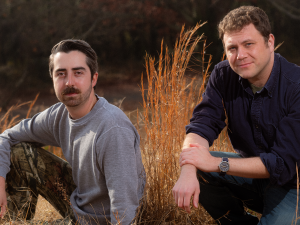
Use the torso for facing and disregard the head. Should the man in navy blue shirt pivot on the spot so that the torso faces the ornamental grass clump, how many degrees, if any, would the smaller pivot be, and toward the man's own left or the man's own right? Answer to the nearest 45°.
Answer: approximately 90° to the man's own right

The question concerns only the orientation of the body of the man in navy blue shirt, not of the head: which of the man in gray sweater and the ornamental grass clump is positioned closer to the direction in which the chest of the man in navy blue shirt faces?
the man in gray sweater

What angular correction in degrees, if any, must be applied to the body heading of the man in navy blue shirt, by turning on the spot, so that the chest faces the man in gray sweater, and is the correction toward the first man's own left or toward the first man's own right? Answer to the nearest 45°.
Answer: approximately 45° to the first man's own right

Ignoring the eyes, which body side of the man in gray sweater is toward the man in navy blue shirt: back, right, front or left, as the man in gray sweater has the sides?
left

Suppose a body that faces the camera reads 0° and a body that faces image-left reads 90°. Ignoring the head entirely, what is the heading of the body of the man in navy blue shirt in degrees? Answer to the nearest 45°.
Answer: approximately 45°

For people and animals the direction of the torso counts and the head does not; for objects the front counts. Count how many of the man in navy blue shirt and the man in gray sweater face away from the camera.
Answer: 0
